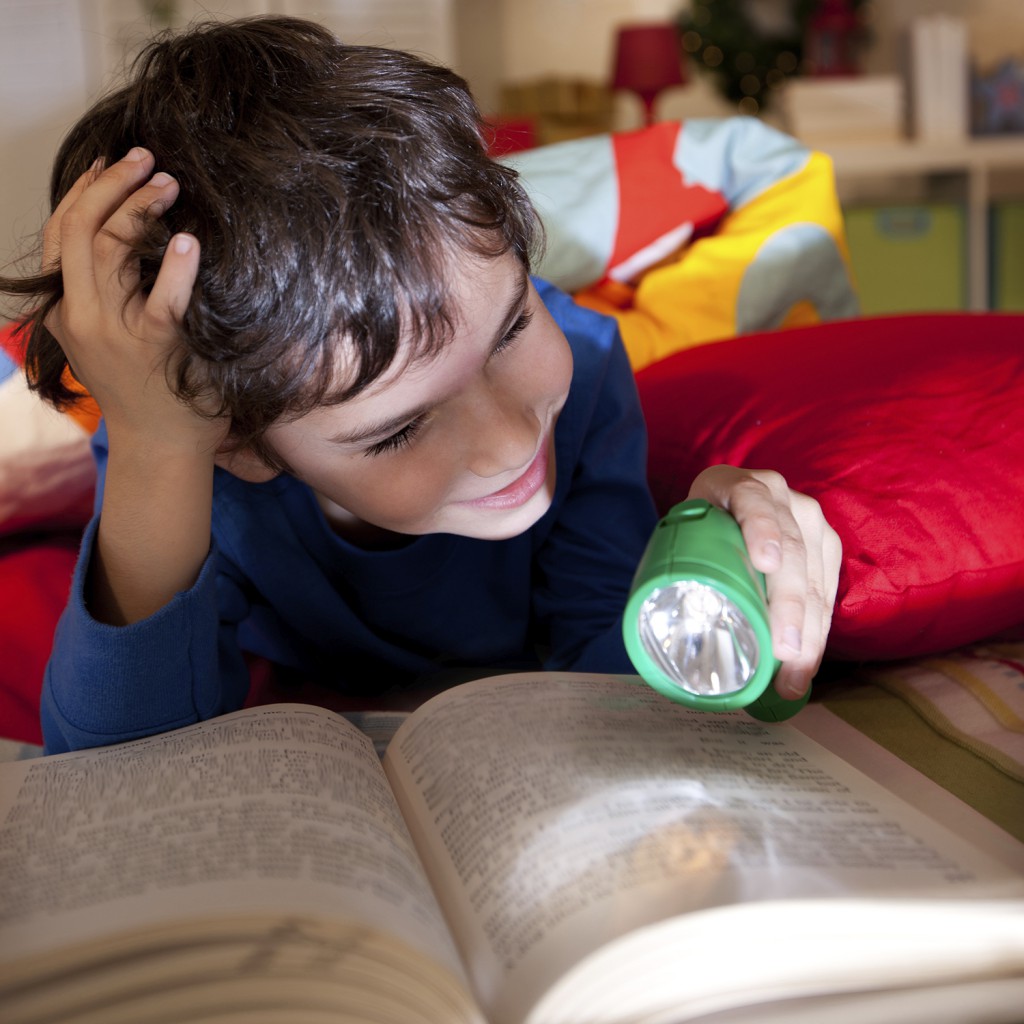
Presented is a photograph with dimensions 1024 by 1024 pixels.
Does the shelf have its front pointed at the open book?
yes

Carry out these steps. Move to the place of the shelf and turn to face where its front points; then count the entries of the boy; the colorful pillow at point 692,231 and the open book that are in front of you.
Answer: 3

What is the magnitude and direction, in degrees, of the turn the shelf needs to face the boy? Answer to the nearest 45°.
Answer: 0° — it already faces them

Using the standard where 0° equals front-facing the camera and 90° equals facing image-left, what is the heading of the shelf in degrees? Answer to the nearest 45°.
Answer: approximately 0°

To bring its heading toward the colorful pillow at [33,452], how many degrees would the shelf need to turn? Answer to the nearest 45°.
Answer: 0° — it already faces it

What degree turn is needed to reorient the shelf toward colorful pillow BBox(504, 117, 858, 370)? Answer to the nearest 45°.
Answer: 0° — it already faces it
